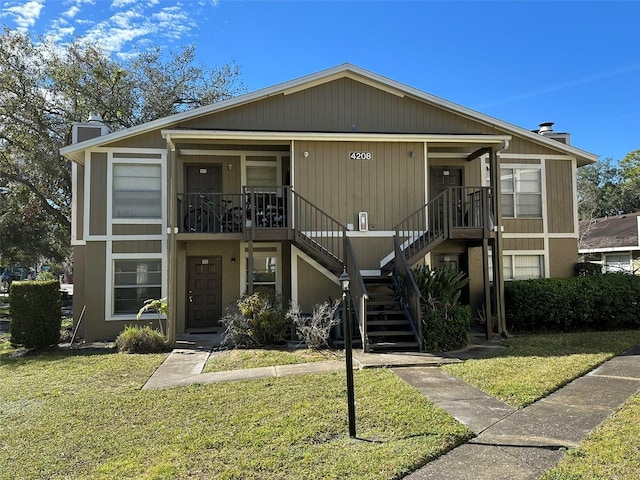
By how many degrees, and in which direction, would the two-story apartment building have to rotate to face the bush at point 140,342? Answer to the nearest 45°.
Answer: approximately 45° to its right

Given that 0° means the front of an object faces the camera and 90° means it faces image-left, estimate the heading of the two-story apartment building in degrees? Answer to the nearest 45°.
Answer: approximately 0°

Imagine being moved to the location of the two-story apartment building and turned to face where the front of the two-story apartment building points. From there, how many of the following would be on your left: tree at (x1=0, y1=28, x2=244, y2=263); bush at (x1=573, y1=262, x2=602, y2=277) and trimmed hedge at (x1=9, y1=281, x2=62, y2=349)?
1

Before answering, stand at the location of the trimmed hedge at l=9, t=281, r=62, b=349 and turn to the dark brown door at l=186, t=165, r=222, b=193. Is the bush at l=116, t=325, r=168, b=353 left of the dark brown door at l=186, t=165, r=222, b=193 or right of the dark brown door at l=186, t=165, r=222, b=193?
right

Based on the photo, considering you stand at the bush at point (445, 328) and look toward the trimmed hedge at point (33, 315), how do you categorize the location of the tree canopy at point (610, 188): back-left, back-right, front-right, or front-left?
back-right

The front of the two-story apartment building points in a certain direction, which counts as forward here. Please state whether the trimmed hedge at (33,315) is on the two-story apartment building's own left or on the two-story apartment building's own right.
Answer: on the two-story apartment building's own right

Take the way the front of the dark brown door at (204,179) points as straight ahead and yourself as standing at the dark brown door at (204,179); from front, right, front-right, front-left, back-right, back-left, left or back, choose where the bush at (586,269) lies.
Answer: left

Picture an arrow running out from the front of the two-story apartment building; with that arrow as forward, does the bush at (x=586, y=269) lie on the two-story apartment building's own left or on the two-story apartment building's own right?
on the two-story apartment building's own left

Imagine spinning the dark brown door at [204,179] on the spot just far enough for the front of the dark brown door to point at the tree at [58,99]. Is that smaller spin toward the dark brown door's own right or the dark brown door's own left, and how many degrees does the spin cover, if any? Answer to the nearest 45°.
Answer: approximately 135° to the dark brown door's own right

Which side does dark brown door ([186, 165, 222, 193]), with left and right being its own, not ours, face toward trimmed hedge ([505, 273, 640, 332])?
left

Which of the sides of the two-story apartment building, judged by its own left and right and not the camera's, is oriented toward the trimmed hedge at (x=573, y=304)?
left
